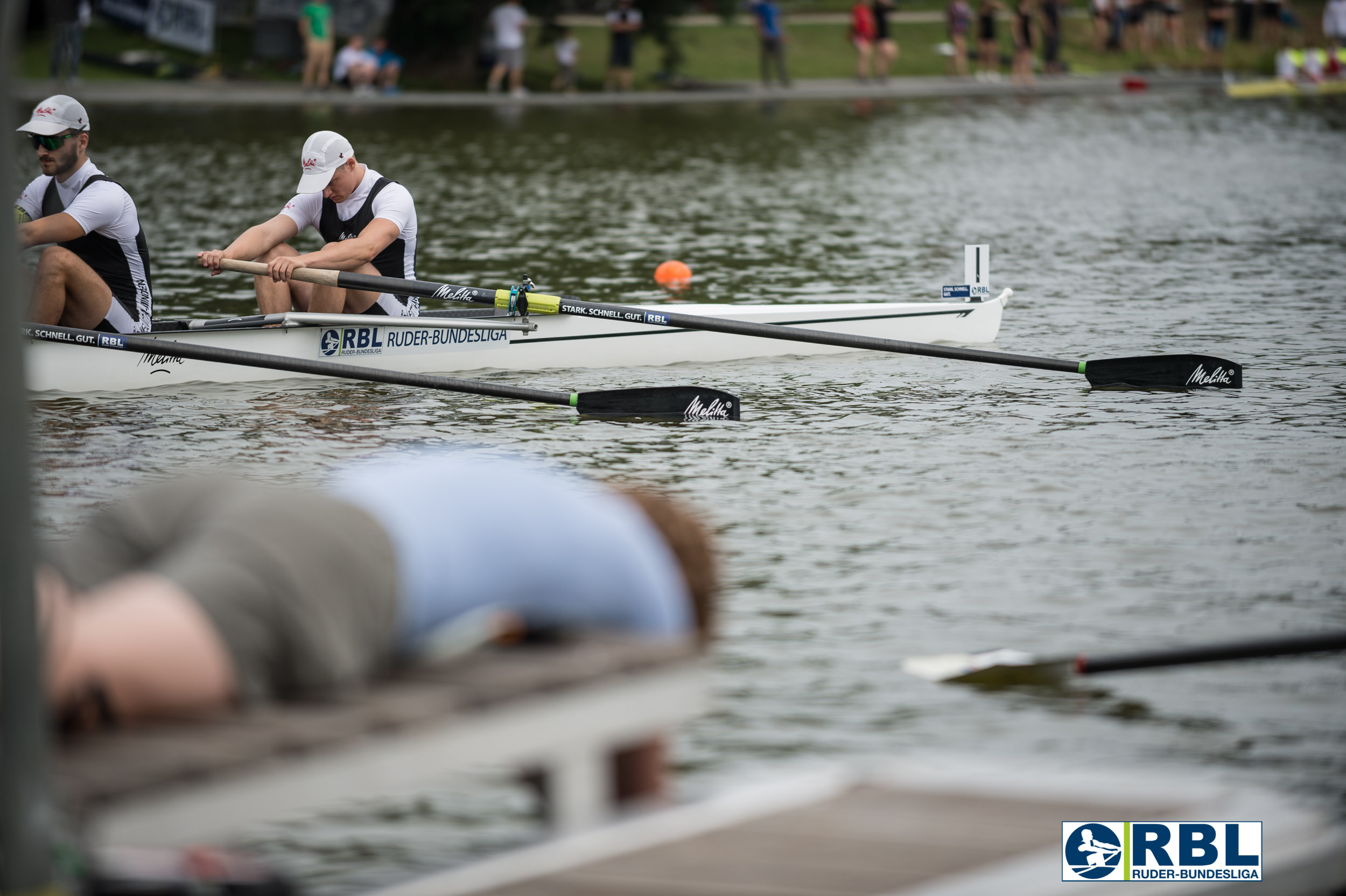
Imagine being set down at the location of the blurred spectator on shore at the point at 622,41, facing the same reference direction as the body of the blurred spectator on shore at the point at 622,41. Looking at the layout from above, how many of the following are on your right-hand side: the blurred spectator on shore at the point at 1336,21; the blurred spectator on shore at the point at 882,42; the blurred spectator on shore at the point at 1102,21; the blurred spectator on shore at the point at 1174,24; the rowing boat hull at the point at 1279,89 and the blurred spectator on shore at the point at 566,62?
1

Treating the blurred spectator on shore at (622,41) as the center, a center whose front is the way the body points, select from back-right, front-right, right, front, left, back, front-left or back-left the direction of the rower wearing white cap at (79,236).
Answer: front

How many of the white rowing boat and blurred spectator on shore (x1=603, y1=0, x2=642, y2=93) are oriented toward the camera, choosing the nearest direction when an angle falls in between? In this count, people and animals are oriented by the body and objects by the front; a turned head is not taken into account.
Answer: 1

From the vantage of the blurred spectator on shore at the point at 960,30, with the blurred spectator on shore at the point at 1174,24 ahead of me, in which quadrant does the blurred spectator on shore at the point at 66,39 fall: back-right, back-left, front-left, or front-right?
back-left

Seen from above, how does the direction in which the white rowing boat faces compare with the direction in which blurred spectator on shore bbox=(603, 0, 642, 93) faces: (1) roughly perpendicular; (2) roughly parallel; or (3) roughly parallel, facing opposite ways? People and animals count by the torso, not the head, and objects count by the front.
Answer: roughly perpendicular

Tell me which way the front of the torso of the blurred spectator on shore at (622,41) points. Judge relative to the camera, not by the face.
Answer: toward the camera

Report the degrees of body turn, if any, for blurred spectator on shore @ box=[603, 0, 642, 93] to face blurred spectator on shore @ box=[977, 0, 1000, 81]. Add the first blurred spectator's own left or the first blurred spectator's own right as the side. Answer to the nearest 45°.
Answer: approximately 135° to the first blurred spectator's own left

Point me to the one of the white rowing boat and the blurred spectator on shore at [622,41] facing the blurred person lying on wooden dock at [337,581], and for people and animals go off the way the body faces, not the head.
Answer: the blurred spectator on shore at [622,41]

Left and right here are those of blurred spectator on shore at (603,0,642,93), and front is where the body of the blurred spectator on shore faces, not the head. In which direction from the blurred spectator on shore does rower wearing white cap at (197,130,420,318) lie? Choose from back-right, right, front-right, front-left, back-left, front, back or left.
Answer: front
